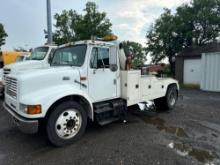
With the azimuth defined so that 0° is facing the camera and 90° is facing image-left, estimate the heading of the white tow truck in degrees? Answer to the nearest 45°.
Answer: approximately 45°

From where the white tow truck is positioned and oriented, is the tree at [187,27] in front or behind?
behind

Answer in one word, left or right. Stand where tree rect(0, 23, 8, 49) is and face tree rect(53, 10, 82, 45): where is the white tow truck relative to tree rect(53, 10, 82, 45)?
right

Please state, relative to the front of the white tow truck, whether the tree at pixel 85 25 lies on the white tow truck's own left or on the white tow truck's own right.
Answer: on the white tow truck's own right

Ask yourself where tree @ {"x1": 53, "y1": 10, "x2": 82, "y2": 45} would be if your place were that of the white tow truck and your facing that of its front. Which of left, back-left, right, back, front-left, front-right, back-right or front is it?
back-right

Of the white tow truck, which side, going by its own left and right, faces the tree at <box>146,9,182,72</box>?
back
